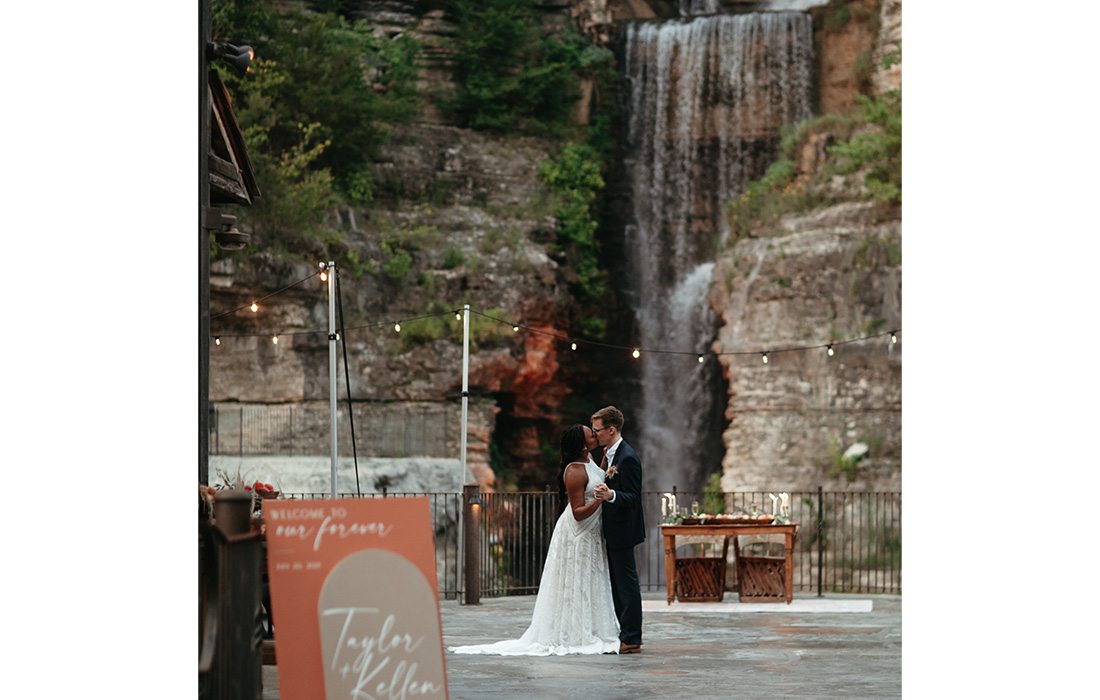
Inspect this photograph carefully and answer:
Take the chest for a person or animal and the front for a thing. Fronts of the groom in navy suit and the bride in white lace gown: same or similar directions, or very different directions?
very different directions

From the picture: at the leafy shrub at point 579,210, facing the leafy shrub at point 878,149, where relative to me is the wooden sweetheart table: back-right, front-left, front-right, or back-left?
front-right

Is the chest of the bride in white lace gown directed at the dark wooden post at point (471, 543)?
no

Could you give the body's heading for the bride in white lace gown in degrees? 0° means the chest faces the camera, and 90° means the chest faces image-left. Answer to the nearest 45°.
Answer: approximately 270°

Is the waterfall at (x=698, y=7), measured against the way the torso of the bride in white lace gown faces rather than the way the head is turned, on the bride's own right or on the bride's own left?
on the bride's own left

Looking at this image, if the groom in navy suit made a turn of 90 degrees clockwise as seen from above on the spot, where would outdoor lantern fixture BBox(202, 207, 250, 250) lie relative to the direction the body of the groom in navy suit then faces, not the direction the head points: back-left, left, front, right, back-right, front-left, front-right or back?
left

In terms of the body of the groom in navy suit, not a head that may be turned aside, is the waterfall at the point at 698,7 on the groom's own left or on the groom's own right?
on the groom's own right

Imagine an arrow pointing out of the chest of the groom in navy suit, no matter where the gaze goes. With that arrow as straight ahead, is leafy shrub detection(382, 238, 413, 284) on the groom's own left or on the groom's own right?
on the groom's own right

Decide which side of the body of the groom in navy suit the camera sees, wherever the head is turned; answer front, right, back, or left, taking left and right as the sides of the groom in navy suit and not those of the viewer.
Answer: left

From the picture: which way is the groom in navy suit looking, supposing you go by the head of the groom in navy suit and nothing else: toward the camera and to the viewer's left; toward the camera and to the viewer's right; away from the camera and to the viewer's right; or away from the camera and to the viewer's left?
toward the camera and to the viewer's left

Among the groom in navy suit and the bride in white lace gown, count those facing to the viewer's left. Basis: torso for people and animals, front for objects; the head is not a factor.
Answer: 1
